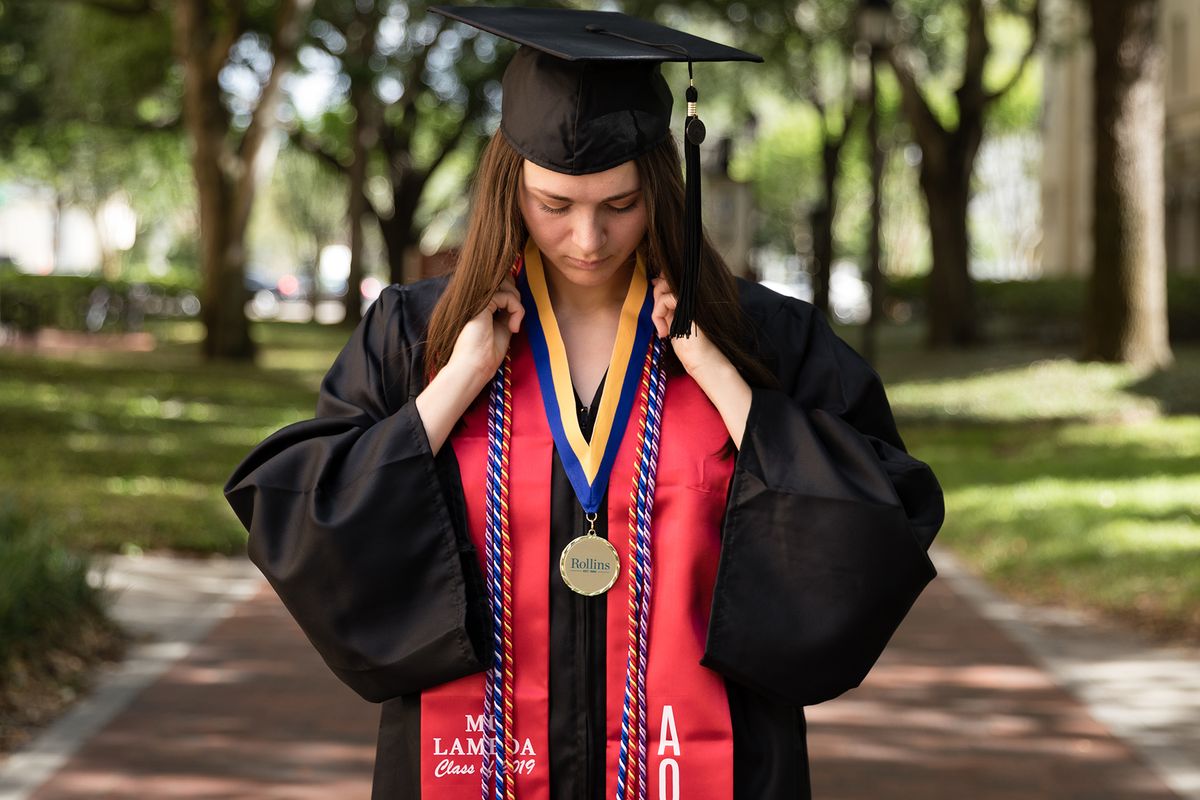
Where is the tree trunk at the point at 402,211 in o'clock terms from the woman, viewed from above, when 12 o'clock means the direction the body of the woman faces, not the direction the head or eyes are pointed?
The tree trunk is roughly at 6 o'clock from the woman.

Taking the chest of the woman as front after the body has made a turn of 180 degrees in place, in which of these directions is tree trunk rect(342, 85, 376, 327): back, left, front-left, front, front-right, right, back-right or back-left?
front

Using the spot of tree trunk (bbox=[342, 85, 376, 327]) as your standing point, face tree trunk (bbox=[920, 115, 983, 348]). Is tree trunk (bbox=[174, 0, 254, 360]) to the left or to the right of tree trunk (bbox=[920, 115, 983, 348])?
right

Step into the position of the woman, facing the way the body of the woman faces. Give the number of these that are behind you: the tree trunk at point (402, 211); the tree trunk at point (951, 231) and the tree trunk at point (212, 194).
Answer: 3

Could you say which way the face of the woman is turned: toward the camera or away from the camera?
toward the camera

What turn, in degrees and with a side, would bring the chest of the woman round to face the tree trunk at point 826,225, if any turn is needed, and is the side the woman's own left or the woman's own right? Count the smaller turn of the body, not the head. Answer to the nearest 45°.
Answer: approximately 180°

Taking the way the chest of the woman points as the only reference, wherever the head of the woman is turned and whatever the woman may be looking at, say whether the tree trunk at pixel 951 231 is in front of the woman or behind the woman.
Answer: behind

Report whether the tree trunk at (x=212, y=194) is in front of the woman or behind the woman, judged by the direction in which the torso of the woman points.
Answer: behind

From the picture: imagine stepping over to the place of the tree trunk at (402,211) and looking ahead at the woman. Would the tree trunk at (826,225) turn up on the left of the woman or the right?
left

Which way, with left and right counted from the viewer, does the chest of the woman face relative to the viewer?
facing the viewer
